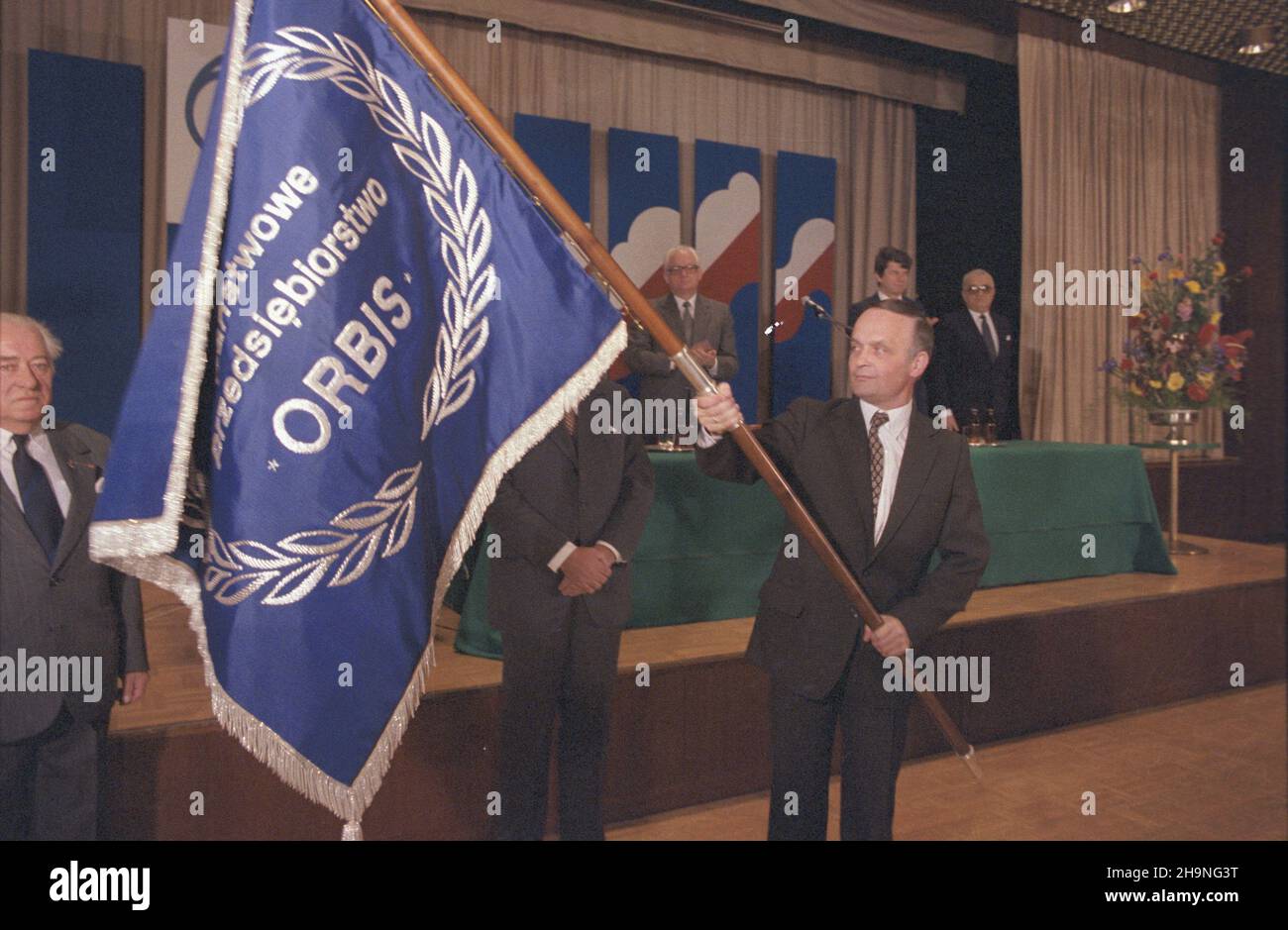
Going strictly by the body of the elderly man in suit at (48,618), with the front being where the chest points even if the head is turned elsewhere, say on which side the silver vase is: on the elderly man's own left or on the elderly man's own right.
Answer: on the elderly man's own left

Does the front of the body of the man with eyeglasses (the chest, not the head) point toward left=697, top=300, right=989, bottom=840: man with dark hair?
yes

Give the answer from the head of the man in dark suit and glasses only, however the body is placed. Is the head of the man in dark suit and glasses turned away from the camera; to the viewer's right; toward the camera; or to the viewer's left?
toward the camera

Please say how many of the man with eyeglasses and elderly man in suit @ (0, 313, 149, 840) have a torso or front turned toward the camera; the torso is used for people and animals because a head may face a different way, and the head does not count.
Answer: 2

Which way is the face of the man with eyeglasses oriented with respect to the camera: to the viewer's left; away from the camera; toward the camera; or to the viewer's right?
toward the camera

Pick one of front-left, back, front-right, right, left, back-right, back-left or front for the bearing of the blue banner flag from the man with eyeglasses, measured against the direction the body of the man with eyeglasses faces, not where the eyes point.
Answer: front

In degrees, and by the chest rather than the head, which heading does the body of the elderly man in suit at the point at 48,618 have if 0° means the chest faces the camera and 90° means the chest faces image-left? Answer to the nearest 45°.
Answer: approximately 0°

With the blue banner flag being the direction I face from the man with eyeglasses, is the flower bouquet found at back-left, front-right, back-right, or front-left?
back-left

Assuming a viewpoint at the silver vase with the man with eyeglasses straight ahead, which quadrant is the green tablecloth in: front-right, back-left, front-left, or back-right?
front-left

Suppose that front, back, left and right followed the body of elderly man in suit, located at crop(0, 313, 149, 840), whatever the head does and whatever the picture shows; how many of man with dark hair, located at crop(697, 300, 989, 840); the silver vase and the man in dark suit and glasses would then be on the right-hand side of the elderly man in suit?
0

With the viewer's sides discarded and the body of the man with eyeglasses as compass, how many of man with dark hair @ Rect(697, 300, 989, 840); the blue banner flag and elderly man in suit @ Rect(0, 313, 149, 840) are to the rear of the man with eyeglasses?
0

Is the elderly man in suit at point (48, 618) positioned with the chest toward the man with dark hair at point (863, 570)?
no

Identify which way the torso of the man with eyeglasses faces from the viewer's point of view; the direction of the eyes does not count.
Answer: toward the camera

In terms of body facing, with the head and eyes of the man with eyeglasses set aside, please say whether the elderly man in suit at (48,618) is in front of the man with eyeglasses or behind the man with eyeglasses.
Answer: in front

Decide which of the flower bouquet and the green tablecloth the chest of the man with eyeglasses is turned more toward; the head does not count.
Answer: the green tablecloth
